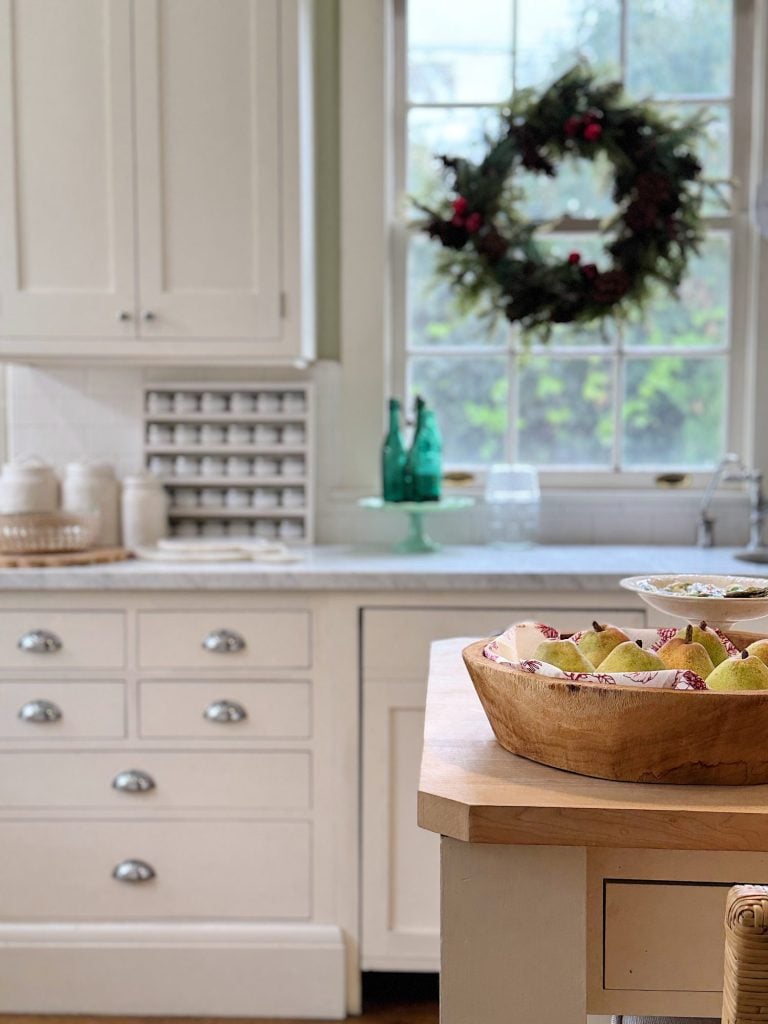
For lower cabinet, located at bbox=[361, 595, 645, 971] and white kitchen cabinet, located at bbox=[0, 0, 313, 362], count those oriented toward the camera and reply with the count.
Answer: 2

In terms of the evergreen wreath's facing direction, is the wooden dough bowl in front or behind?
in front

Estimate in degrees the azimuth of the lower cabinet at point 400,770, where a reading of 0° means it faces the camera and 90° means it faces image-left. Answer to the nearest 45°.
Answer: approximately 0°

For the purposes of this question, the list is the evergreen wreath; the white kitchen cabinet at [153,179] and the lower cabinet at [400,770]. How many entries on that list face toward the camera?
3

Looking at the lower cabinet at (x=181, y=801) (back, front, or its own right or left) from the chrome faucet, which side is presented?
left

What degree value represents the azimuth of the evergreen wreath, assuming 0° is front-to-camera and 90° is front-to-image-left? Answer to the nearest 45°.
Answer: approximately 0°

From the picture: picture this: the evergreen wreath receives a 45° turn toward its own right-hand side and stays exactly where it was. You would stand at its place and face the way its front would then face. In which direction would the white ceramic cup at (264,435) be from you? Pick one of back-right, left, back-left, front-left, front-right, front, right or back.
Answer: front-right
